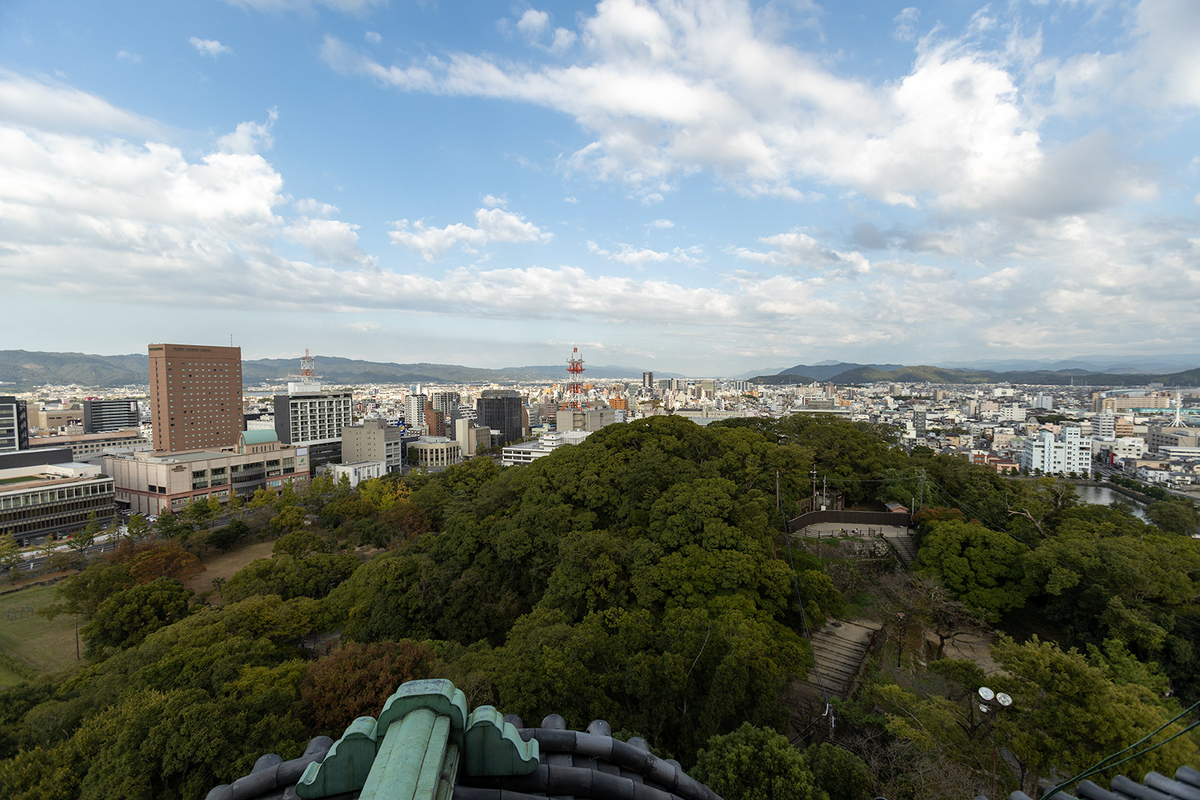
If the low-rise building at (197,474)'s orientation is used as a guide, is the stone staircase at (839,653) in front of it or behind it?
in front

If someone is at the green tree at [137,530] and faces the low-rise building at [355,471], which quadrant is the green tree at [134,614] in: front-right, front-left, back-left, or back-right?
back-right

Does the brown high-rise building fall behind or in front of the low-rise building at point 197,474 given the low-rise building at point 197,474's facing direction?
behind

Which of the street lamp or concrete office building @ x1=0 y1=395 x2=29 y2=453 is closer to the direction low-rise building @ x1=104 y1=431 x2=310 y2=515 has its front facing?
the street lamp

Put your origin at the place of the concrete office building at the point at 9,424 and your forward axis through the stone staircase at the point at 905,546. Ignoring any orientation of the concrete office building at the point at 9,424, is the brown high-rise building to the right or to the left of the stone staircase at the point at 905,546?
left

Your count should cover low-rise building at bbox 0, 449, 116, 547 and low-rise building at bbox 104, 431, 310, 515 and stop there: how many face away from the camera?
0

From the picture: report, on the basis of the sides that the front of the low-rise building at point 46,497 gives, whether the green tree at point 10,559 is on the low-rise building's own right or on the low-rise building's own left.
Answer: on the low-rise building's own right

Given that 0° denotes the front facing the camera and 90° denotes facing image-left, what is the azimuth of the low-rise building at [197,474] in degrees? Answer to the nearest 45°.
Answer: approximately 315°
